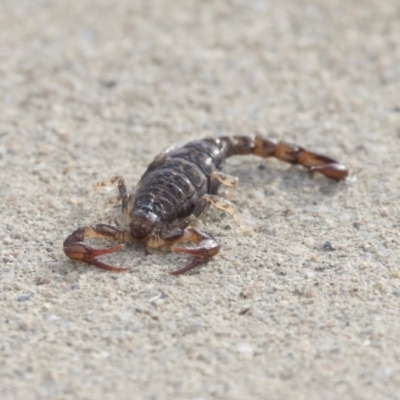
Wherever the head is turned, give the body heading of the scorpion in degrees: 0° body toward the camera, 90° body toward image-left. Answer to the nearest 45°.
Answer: approximately 45°
